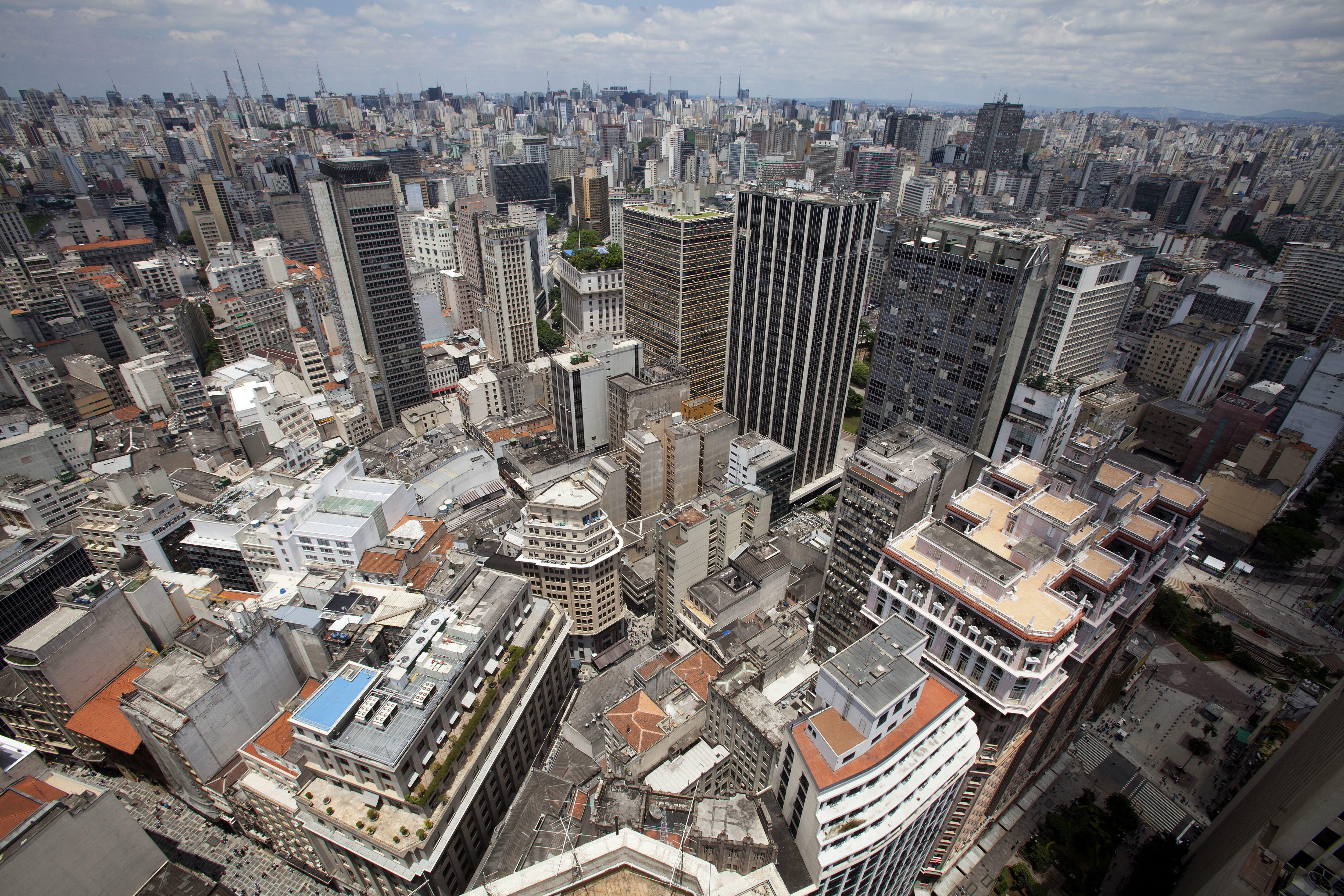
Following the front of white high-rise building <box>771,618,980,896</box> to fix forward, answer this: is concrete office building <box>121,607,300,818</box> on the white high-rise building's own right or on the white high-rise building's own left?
on the white high-rise building's own right

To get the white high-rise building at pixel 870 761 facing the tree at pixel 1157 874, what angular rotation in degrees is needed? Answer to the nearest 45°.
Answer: approximately 90° to its left

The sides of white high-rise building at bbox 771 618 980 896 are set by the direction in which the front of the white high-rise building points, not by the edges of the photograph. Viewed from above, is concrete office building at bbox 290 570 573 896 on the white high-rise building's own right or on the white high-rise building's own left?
on the white high-rise building's own right

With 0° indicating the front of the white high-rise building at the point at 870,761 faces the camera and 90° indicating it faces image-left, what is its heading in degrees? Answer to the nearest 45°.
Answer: approximately 315°

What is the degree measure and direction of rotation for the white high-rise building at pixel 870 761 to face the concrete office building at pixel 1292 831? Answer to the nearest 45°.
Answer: approximately 90° to its left

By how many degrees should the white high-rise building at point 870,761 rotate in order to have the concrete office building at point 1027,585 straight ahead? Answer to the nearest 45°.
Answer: approximately 135° to its left

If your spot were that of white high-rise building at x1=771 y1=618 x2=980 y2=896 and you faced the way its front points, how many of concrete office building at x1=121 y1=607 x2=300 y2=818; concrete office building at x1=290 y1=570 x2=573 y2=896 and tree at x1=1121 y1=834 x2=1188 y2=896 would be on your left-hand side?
1
